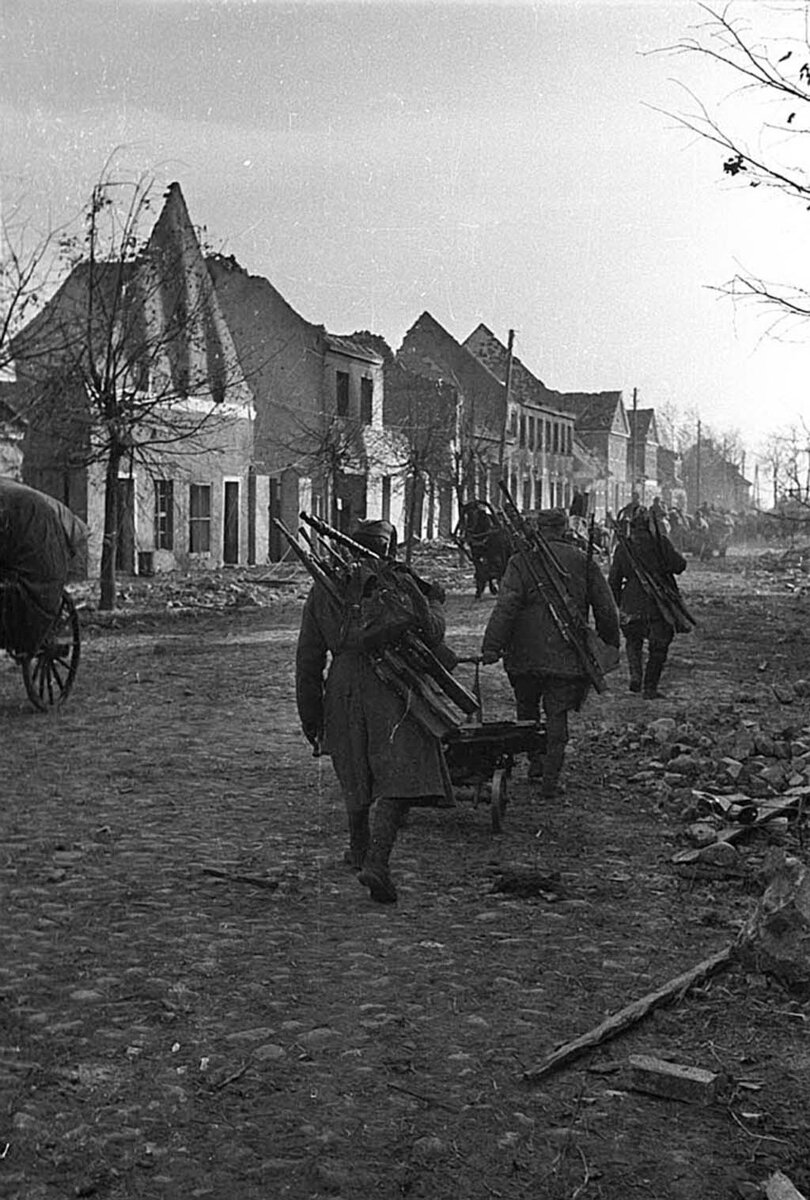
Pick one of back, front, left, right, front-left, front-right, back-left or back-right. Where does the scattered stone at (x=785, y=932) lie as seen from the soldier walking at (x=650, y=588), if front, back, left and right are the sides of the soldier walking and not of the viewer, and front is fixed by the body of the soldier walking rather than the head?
back

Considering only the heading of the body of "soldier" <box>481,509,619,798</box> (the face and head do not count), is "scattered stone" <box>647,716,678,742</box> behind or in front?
in front

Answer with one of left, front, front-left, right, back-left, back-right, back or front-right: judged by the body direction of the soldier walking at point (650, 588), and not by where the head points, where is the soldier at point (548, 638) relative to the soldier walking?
back

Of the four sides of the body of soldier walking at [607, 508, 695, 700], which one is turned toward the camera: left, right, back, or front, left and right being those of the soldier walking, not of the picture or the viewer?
back

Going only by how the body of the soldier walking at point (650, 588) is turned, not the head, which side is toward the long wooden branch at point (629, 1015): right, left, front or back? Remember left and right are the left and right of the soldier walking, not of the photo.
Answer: back

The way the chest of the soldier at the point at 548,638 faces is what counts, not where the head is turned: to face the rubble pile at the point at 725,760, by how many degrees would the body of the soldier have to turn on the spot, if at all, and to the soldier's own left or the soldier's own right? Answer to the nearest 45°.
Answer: approximately 45° to the soldier's own right

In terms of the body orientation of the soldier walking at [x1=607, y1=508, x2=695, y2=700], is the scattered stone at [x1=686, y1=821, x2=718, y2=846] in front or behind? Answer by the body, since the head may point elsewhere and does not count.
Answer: behind

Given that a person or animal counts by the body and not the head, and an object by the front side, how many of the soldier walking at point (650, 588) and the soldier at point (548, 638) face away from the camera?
2

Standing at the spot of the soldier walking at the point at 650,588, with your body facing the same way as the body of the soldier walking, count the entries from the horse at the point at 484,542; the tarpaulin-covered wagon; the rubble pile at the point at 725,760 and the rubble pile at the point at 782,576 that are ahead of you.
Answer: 2

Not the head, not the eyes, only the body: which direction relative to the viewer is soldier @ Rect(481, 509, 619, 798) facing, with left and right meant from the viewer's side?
facing away from the viewer

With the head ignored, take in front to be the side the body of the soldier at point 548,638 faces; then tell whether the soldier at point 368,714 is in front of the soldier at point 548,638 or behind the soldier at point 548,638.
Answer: behind

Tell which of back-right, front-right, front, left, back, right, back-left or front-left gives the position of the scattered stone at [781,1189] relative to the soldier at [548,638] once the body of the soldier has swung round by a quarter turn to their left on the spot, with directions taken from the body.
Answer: left

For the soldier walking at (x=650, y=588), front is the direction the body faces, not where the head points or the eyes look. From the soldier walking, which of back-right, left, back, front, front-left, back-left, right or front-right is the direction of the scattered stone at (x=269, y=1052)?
back

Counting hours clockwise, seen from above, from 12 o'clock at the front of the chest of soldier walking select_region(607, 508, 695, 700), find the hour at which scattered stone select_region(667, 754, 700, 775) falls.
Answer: The scattered stone is roughly at 6 o'clock from the soldier walking.

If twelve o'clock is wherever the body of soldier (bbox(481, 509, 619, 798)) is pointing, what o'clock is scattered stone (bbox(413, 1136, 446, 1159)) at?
The scattered stone is roughly at 6 o'clock from the soldier.

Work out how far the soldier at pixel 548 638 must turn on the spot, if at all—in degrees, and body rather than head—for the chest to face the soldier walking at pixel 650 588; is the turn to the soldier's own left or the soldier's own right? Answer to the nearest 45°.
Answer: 0° — they already face them

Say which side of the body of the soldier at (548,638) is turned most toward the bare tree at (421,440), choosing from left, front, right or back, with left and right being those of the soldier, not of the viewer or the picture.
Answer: front

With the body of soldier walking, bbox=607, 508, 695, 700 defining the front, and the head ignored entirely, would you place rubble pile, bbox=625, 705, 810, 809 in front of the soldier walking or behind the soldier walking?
behind
